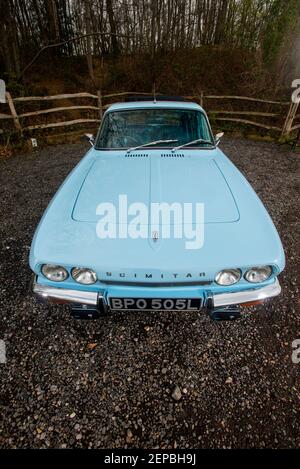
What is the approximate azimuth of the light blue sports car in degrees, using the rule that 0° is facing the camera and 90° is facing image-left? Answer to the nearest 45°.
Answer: approximately 0°

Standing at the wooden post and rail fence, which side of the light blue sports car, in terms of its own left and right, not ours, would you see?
back
